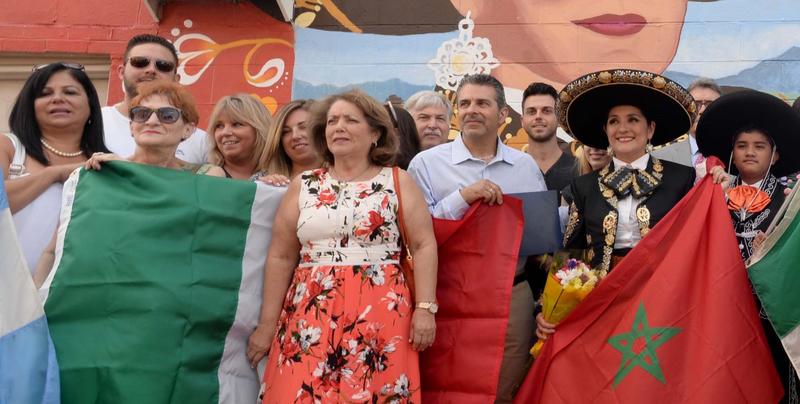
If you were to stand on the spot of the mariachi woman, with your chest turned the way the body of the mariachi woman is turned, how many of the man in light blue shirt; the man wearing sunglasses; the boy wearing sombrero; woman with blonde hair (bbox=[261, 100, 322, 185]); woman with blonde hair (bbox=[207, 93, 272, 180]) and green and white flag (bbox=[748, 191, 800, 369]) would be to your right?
4

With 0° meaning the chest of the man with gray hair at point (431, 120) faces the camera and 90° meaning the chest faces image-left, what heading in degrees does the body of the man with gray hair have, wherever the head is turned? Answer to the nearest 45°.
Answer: approximately 0°

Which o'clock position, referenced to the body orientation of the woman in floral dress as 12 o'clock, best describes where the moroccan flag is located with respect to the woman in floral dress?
The moroccan flag is roughly at 9 o'clock from the woman in floral dress.

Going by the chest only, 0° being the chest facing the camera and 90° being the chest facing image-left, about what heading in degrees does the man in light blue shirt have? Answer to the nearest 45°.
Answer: approximately 0°

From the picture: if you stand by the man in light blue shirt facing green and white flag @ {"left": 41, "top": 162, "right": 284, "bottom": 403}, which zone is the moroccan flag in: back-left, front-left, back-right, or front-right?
back-left

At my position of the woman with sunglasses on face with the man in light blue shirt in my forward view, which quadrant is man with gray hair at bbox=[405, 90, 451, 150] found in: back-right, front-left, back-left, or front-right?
front-left

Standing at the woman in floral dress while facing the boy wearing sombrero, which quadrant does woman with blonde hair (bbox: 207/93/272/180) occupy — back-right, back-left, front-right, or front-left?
back-left

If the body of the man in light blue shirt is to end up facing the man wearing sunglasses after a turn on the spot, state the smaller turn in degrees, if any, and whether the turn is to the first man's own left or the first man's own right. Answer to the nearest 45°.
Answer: approximately 90° to the first man's own right

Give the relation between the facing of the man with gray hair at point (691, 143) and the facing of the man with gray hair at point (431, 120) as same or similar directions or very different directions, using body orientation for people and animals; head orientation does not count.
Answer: same or similar directions

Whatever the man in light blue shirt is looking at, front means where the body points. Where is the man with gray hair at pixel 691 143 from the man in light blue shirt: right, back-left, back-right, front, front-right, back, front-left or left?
back-left

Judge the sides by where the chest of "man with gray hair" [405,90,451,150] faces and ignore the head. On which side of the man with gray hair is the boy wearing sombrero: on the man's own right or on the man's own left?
on the man's own left

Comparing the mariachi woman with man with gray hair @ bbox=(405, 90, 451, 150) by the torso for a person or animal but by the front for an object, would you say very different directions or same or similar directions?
same or similar directions

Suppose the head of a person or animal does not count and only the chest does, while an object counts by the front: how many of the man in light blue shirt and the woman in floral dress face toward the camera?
2

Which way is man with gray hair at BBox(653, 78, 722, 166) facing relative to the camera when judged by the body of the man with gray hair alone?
toward the camera

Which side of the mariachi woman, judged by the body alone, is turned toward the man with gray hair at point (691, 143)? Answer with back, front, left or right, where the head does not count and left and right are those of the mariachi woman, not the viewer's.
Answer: back

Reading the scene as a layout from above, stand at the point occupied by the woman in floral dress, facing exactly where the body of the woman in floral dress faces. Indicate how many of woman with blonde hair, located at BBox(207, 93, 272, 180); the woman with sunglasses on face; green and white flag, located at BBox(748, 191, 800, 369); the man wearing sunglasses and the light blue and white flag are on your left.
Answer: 1

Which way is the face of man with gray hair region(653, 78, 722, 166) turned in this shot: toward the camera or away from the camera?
toward the camera

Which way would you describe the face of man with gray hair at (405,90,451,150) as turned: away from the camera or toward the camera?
toward the camera

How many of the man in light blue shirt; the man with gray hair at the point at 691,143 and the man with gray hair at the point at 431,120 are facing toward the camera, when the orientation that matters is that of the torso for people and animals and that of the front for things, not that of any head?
3

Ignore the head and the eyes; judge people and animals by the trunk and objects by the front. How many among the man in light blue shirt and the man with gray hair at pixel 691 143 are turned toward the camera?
2

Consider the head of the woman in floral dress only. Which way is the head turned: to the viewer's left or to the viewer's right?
to the viewer's left

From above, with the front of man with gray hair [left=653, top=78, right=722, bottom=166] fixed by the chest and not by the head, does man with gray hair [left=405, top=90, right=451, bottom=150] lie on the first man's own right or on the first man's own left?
on the first man's own right
